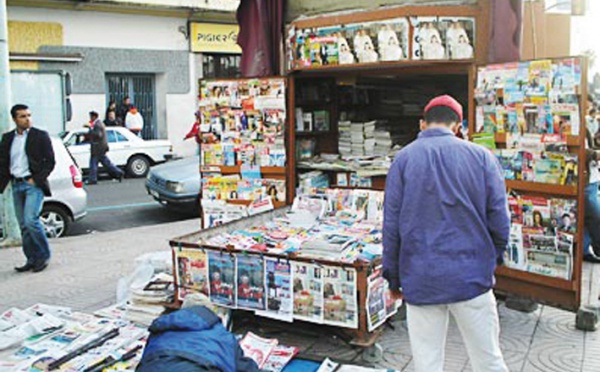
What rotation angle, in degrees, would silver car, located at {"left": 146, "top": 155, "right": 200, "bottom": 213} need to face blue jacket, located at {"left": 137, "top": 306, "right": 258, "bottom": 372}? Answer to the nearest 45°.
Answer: approximately 45° to its left

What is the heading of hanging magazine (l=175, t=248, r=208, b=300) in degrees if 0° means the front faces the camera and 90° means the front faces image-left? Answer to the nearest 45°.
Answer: approximately 0°

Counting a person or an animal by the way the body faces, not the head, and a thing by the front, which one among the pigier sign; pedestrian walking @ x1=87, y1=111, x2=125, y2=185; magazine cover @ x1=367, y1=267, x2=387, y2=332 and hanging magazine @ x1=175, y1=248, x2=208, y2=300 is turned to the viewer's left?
the pedestrian walking

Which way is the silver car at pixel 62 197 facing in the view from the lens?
facing to the left of the viewer

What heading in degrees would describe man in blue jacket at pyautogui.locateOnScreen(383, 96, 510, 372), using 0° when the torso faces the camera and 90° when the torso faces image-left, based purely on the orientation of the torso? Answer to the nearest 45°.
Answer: approximately 180°

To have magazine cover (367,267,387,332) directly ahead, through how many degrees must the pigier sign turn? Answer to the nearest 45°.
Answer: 0° — it already faces it

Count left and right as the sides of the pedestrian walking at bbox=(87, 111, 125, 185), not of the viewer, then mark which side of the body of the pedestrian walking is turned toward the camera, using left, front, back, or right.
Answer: left

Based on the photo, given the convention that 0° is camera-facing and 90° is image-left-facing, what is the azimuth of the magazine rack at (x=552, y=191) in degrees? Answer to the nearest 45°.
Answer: approximately 45°

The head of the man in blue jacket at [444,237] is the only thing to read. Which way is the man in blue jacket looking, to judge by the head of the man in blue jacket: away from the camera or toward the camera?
away from the camera

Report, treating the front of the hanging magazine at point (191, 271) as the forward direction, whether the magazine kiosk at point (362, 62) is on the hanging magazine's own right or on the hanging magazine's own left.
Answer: on the hanging magazine's own left
